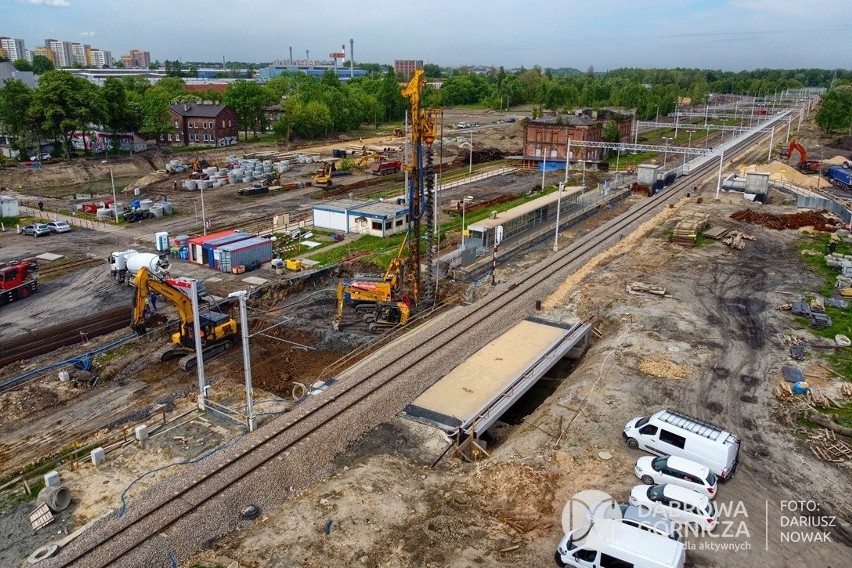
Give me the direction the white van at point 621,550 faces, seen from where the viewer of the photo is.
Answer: facing to the left of the viewer

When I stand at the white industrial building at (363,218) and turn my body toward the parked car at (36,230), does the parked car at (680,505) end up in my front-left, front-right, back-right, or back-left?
back-left

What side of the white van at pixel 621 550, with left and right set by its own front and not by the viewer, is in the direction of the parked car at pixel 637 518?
right

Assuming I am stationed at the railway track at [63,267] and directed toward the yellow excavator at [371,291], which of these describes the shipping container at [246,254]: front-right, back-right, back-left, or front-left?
front-left
